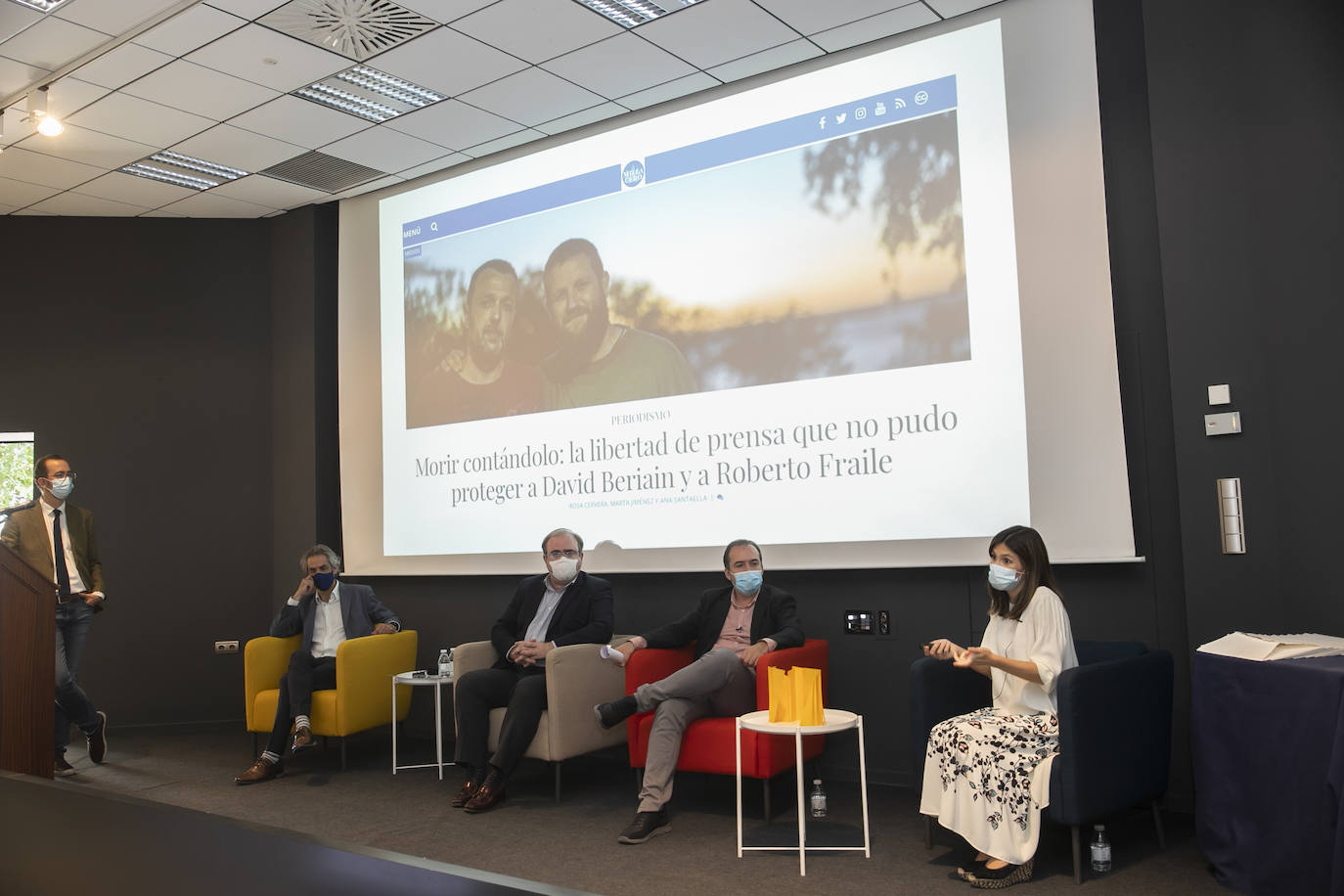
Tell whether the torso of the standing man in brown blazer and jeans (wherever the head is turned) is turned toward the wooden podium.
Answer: no

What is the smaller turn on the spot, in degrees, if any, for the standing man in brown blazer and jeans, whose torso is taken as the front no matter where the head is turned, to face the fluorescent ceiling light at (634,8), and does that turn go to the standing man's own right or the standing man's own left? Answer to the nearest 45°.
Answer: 0° — they already face it

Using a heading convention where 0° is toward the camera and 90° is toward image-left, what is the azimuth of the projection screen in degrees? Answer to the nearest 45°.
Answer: approximately 45°

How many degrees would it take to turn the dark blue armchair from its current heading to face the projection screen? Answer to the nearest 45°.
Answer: approximately 90° to its right

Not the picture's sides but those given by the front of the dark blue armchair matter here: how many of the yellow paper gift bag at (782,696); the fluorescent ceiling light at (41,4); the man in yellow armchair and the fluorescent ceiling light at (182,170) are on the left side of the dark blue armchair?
0

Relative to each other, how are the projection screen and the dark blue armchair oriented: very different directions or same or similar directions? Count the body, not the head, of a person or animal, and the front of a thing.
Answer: same or similar directions

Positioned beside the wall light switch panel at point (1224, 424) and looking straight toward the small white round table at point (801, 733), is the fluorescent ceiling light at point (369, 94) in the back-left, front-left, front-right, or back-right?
front-right

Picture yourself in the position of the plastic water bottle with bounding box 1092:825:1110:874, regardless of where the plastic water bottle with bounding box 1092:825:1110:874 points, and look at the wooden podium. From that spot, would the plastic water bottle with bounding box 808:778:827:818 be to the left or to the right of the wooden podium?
right

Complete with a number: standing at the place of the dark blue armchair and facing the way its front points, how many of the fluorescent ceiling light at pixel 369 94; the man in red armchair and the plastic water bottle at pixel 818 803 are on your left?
0

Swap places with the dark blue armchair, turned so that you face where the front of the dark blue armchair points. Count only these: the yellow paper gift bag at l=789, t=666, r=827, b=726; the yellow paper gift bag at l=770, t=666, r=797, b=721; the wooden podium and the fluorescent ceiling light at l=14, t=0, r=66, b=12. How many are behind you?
0

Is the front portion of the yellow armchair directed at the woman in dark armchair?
no

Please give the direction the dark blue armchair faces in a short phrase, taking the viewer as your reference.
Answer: facing the viewer and to the left of the viewer

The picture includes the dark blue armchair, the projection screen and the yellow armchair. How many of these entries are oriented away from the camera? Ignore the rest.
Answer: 0

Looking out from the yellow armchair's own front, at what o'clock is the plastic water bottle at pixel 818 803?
The plastic water bottle is roughly at 9 o'clock from the yellow armchair.

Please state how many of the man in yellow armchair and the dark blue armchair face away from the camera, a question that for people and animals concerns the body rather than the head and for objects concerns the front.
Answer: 0

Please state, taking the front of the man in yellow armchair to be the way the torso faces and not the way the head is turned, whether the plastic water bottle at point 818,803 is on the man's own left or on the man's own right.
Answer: on the man's own left

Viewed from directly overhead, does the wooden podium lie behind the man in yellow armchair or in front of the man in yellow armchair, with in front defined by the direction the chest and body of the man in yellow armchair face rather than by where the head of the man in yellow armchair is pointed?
in front

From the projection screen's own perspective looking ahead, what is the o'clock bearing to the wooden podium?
The wooden podium is roughly at 1 o'clock from the projection screen.

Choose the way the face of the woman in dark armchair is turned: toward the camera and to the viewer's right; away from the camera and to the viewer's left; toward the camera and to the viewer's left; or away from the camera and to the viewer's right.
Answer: toward the camera and to the viewer's left

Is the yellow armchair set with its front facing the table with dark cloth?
no

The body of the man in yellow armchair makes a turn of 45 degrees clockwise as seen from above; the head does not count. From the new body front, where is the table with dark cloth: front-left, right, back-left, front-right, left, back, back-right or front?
back-left
